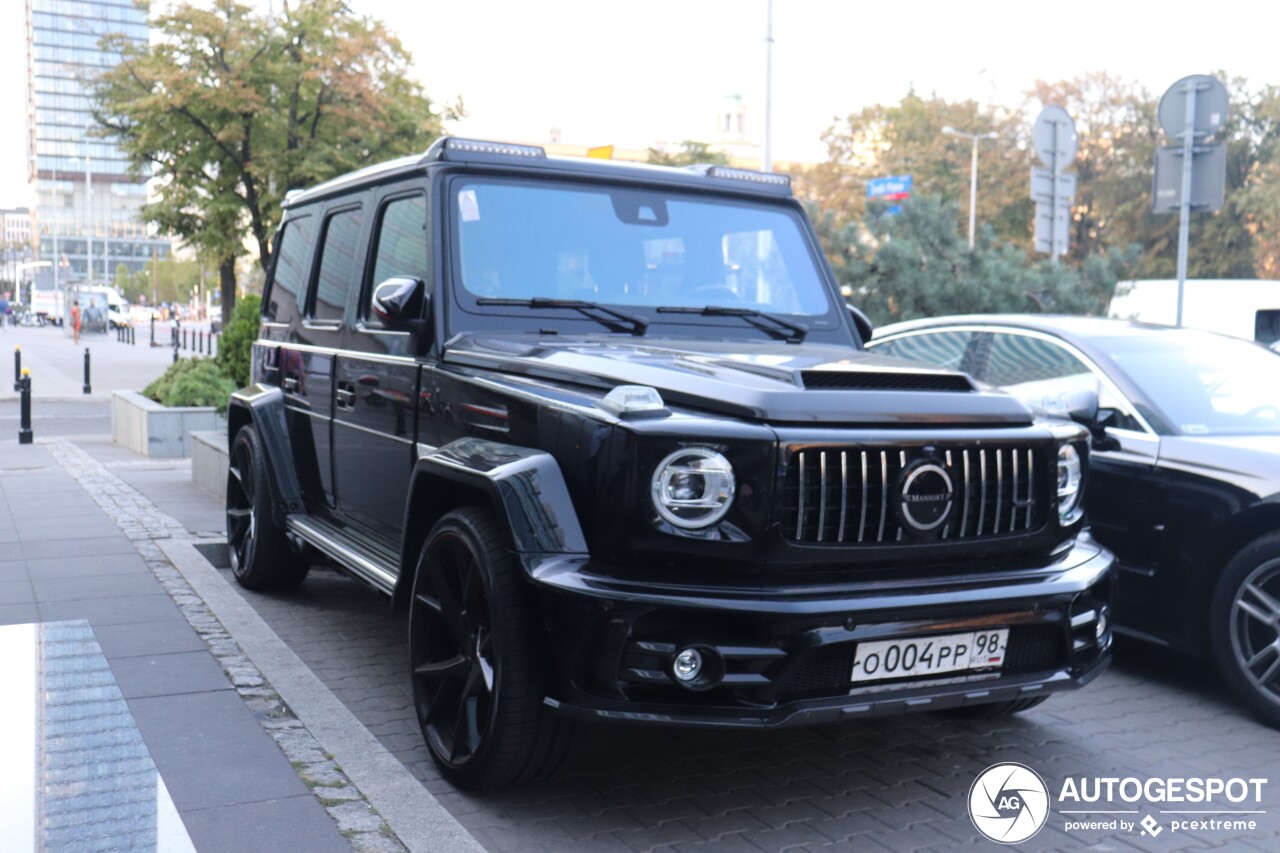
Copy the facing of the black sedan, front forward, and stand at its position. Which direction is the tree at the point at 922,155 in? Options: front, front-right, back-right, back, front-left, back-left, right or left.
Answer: back-left

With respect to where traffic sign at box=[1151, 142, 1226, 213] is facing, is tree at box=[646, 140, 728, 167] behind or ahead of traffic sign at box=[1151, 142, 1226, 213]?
ahead

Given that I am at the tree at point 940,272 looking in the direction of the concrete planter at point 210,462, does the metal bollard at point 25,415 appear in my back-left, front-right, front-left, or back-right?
front-right

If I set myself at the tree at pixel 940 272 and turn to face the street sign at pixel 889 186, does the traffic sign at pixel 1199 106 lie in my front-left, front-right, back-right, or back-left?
back-right

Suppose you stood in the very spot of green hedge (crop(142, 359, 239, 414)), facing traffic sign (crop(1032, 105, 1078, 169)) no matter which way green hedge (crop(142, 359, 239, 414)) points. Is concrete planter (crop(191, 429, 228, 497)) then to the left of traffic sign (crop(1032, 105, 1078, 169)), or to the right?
right

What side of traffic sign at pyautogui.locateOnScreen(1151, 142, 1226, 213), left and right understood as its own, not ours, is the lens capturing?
back

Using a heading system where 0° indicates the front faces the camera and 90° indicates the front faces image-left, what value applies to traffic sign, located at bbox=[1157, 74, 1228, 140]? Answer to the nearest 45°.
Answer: approximately 180°

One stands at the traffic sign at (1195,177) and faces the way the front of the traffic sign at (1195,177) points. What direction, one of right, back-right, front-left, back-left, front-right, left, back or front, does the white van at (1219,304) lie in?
front

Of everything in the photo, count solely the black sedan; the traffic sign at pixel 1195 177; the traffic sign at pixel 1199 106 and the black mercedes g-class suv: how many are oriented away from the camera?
2

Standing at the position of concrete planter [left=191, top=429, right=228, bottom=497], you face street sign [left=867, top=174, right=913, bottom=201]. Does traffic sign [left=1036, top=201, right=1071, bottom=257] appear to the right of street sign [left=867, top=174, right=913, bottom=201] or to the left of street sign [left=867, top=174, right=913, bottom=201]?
right

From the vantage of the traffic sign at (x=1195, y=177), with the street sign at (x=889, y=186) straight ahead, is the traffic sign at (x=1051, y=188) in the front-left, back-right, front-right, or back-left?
front-left
